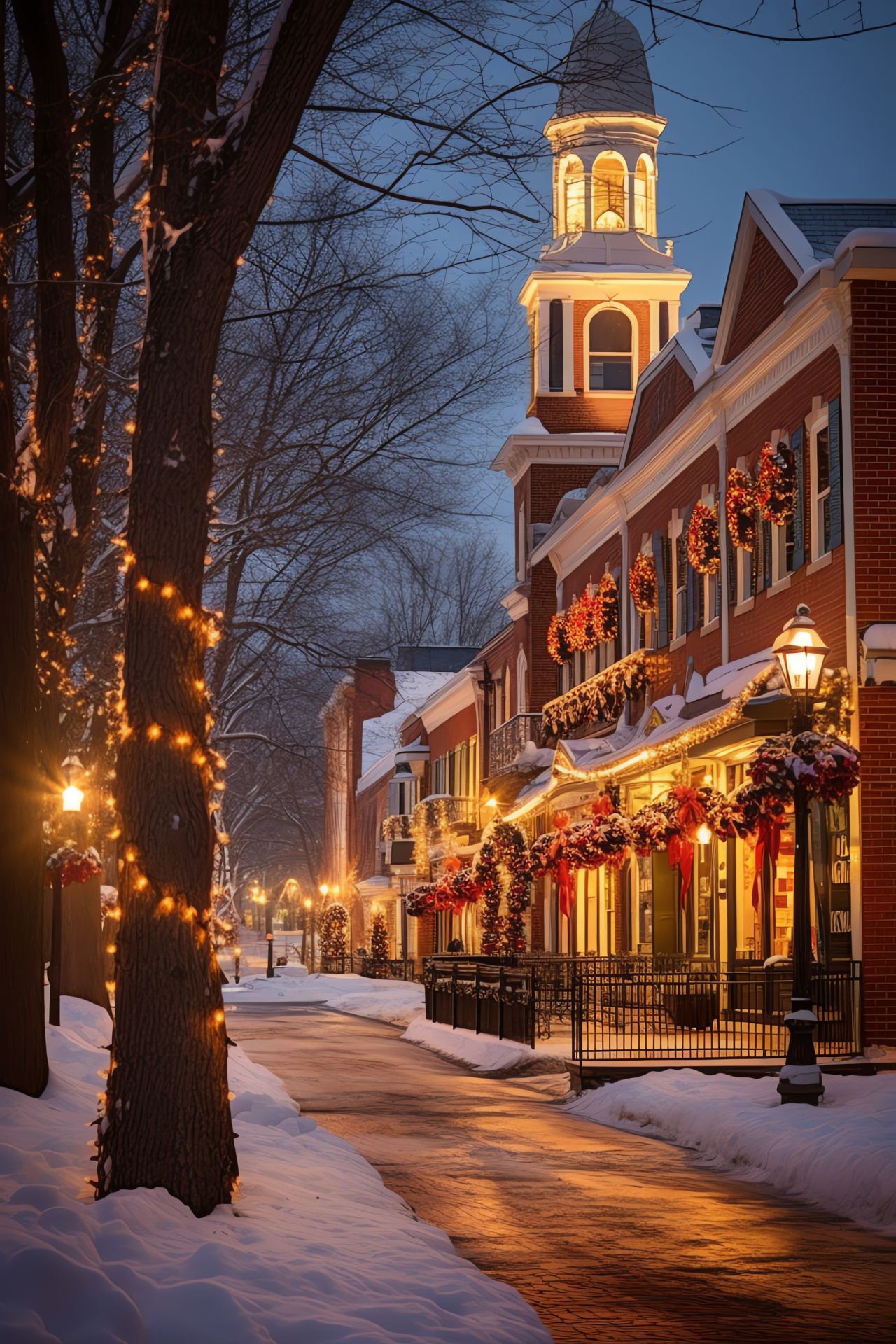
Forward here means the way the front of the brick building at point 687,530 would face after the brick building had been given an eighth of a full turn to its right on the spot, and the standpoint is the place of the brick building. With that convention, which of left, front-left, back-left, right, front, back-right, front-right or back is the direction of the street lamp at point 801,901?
left

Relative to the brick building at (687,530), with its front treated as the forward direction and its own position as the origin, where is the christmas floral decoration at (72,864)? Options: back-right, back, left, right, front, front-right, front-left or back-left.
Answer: front

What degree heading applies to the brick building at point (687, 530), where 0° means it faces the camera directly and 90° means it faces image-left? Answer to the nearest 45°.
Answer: approximately 45°

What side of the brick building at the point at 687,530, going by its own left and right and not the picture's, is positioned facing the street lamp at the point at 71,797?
front
